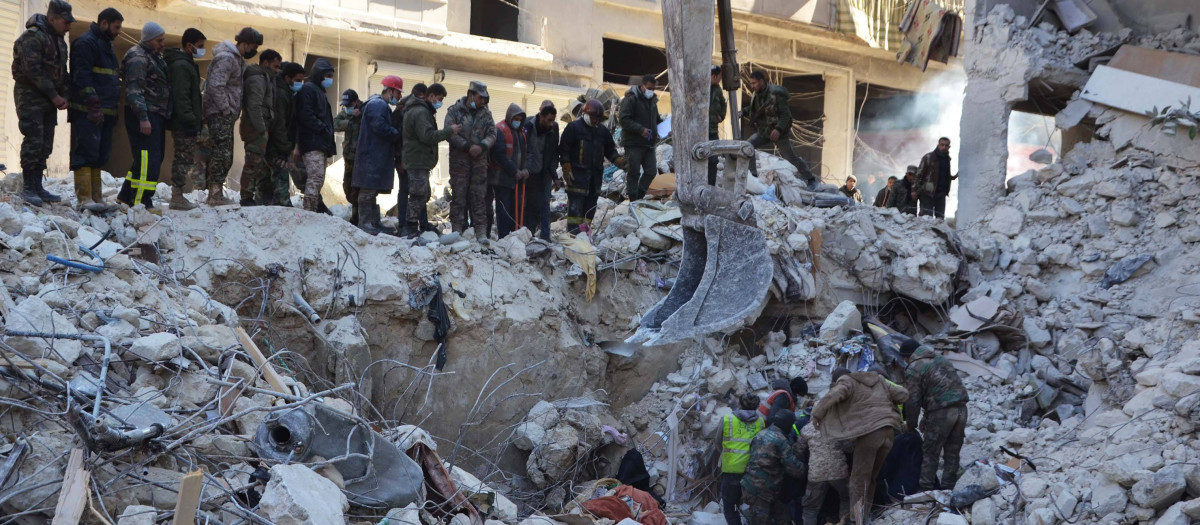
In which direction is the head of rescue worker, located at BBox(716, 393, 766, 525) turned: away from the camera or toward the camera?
away from the camera

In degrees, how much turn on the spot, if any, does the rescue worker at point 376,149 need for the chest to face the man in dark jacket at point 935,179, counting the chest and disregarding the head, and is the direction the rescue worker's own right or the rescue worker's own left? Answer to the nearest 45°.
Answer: approximately 45° to the rescue worker's own left

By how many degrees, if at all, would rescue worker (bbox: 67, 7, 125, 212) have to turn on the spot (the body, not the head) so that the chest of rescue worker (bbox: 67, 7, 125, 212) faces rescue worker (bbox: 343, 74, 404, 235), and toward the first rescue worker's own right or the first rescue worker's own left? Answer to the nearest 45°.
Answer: approximately 45° to the first rescue worker's own left

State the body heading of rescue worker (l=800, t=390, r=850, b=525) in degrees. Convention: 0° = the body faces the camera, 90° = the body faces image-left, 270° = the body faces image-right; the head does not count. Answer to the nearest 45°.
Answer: approximately 135°

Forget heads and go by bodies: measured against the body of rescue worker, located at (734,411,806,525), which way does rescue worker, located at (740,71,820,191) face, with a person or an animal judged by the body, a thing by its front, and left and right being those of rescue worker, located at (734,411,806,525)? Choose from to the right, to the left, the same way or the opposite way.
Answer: the opposite way

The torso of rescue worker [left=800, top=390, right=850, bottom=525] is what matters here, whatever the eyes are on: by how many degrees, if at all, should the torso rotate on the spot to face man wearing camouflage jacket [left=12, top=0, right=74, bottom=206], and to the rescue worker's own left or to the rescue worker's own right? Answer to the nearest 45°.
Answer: approximately 45° to the rescue worker's own left

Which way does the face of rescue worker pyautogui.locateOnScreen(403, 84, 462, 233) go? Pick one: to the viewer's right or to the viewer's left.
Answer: to the viewer's right

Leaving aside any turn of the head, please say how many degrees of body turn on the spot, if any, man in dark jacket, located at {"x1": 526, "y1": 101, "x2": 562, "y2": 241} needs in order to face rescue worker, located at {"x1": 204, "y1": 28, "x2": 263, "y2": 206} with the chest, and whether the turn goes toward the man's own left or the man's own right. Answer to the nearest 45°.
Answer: approximately 90° to the man's own right

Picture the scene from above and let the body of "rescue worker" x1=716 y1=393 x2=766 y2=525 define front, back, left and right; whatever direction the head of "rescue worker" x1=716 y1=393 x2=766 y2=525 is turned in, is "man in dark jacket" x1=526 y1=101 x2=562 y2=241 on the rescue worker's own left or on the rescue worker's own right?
on the rescue worker's own left

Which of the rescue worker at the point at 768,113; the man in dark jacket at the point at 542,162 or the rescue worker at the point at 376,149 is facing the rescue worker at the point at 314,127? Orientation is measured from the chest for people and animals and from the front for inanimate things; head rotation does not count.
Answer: the rescue worker at the point at 768,113

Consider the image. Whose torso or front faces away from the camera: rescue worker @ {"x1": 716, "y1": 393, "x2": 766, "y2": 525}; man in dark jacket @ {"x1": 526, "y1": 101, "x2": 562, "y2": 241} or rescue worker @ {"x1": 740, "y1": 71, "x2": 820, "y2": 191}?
rescue worker @ {"x1": 716, "y1": 393, "x2": 766, "y2": 525}

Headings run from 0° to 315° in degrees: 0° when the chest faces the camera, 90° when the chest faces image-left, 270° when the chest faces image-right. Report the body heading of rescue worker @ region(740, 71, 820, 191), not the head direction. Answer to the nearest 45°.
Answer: approximately 45°

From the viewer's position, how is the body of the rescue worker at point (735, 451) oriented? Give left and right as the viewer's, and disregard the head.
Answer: facing away from the viewer

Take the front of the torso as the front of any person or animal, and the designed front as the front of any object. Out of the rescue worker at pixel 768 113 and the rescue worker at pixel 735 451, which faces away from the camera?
the rescue worker at pixel 735 451
